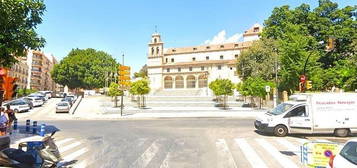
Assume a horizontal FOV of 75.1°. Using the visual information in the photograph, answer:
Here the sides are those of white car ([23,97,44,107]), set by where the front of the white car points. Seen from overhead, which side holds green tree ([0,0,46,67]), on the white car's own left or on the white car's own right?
on the white car's own right

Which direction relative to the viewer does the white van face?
to the viewer's left

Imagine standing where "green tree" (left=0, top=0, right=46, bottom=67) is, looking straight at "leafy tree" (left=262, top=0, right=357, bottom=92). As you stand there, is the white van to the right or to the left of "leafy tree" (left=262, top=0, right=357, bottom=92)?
right

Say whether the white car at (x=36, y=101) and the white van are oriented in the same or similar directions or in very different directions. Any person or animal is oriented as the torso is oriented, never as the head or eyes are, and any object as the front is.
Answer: very different directions

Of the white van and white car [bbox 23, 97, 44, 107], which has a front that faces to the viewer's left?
the white van

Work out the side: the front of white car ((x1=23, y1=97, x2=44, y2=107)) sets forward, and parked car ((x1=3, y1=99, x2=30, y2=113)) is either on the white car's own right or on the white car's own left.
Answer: on the white car's own right
